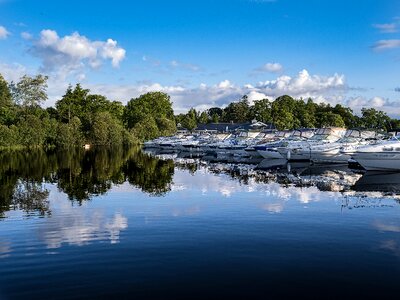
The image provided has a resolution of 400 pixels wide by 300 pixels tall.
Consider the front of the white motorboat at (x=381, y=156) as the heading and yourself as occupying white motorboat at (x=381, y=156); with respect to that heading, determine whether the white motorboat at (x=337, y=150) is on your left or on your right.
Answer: on your right

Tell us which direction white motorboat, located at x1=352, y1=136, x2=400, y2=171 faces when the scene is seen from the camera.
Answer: facing to the left of the viewer

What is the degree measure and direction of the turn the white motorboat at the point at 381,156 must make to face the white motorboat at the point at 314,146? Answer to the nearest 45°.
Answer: approximately 45° to its right
